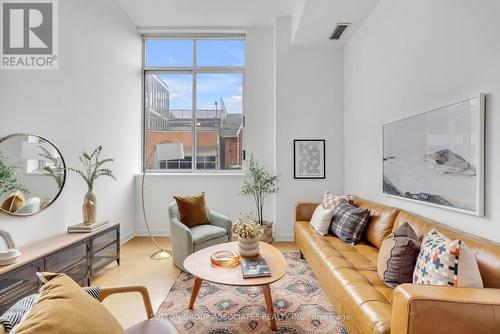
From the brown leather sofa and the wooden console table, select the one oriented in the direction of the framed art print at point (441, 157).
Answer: the wooden console table

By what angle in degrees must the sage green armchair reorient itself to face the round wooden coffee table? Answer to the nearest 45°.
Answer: approximately 45° to its right

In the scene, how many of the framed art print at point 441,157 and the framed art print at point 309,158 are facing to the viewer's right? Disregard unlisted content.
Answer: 0

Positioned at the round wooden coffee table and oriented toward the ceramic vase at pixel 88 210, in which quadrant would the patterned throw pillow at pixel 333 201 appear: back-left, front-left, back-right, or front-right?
back-right

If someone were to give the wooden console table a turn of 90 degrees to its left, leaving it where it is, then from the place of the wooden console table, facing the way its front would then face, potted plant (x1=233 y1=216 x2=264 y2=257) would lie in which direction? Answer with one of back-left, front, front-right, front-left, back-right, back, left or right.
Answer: right

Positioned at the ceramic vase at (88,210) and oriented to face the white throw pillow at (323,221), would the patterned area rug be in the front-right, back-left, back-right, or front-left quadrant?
front-right

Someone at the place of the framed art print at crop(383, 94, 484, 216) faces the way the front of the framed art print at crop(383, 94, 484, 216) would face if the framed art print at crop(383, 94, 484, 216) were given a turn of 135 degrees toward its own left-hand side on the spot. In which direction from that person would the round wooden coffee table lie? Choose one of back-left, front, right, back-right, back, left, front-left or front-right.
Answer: back-right

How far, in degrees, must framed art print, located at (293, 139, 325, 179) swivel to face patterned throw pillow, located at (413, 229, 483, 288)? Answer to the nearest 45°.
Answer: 0° — it already faces it

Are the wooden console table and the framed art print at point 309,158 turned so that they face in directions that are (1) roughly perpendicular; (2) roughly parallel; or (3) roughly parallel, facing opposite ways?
roughly perpendicular

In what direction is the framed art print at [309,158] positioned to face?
toward the camera

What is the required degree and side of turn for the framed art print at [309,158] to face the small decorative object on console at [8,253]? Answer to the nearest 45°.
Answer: approximately 45° to its right

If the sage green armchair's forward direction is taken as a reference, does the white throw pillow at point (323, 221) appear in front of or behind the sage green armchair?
in front

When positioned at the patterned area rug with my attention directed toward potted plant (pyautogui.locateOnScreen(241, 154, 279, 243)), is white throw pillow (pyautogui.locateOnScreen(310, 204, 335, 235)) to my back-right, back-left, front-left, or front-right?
front-right

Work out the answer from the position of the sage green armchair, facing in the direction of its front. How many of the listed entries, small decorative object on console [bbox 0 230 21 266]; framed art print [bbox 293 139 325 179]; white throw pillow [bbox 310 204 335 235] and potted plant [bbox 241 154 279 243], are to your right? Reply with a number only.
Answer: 1

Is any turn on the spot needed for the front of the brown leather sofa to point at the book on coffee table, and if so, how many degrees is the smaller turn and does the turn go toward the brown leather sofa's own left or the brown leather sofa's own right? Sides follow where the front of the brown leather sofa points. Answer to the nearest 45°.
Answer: approximately 45° to the brown leather sofa's own right

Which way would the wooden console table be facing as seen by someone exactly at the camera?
facing the viewer and to the right of the viewer

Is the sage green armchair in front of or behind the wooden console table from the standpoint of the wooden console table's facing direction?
in front

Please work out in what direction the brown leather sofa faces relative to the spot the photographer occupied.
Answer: facing the viewer and to the left of the viewer

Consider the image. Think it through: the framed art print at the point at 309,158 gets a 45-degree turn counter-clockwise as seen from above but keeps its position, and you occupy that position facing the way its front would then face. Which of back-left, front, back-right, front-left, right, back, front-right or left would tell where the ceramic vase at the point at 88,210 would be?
right

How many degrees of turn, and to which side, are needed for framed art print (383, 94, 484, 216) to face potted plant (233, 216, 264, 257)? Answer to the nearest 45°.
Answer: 0° — it already faces it

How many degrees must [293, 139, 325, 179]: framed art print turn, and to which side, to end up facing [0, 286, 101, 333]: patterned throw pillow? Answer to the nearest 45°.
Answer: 0° — it already faces it
